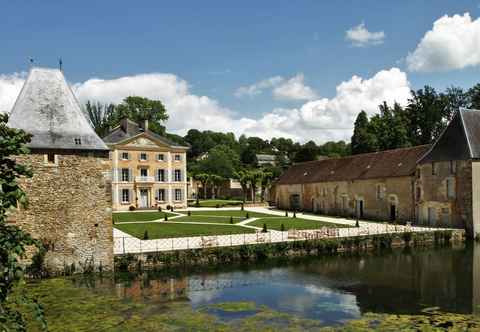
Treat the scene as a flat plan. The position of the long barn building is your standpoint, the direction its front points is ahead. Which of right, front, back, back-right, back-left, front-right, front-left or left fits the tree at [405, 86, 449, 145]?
back-right

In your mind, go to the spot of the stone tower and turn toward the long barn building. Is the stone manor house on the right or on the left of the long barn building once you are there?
left

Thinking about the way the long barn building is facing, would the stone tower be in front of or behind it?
in front

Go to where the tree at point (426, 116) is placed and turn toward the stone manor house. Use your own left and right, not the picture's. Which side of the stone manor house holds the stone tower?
left

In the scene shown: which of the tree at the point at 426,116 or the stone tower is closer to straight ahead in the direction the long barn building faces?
the stone tower

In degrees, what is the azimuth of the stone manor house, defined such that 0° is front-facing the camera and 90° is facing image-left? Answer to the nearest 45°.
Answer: approximately 0°

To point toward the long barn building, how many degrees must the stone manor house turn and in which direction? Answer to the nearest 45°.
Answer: approximately 45° to its left

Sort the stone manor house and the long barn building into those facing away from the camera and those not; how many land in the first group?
0

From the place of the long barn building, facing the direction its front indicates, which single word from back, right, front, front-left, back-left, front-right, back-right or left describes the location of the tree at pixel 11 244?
front-left

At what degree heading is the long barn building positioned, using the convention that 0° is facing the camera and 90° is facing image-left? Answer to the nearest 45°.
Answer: approximately 45°
